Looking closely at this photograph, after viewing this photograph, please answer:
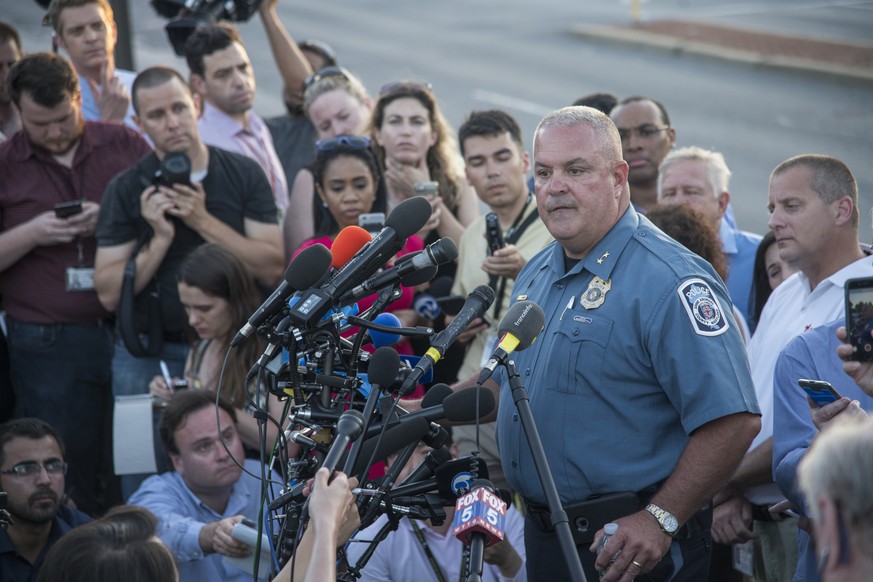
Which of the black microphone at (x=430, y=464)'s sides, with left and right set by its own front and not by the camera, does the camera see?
right

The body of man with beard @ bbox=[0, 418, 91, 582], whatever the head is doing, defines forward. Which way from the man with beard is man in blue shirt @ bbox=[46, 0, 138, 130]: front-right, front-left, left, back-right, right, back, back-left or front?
back-left

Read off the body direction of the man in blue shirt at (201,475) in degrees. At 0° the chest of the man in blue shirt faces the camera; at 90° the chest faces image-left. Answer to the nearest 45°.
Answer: approximately 315°

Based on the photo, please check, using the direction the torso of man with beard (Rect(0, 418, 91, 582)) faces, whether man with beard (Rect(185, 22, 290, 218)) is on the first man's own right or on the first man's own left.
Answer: on the first man's own left

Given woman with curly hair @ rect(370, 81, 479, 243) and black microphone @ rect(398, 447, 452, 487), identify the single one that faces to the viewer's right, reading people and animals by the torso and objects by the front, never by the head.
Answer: the black microphone

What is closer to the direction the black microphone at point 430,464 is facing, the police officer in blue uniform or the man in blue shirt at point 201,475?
the police officer in blue uniform

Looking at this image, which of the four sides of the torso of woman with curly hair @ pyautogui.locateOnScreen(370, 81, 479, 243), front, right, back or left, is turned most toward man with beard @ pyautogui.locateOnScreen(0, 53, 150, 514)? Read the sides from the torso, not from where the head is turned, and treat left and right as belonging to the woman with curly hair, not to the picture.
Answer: right

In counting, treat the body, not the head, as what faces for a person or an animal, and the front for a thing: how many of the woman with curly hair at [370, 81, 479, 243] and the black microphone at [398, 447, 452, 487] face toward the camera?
1

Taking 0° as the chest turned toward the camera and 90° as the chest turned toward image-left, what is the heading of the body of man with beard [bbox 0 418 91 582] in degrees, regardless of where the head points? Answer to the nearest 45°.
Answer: approximately 315°

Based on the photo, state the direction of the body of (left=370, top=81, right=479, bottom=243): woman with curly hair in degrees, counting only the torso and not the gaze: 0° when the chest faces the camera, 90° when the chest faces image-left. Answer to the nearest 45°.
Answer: approximately 0°
